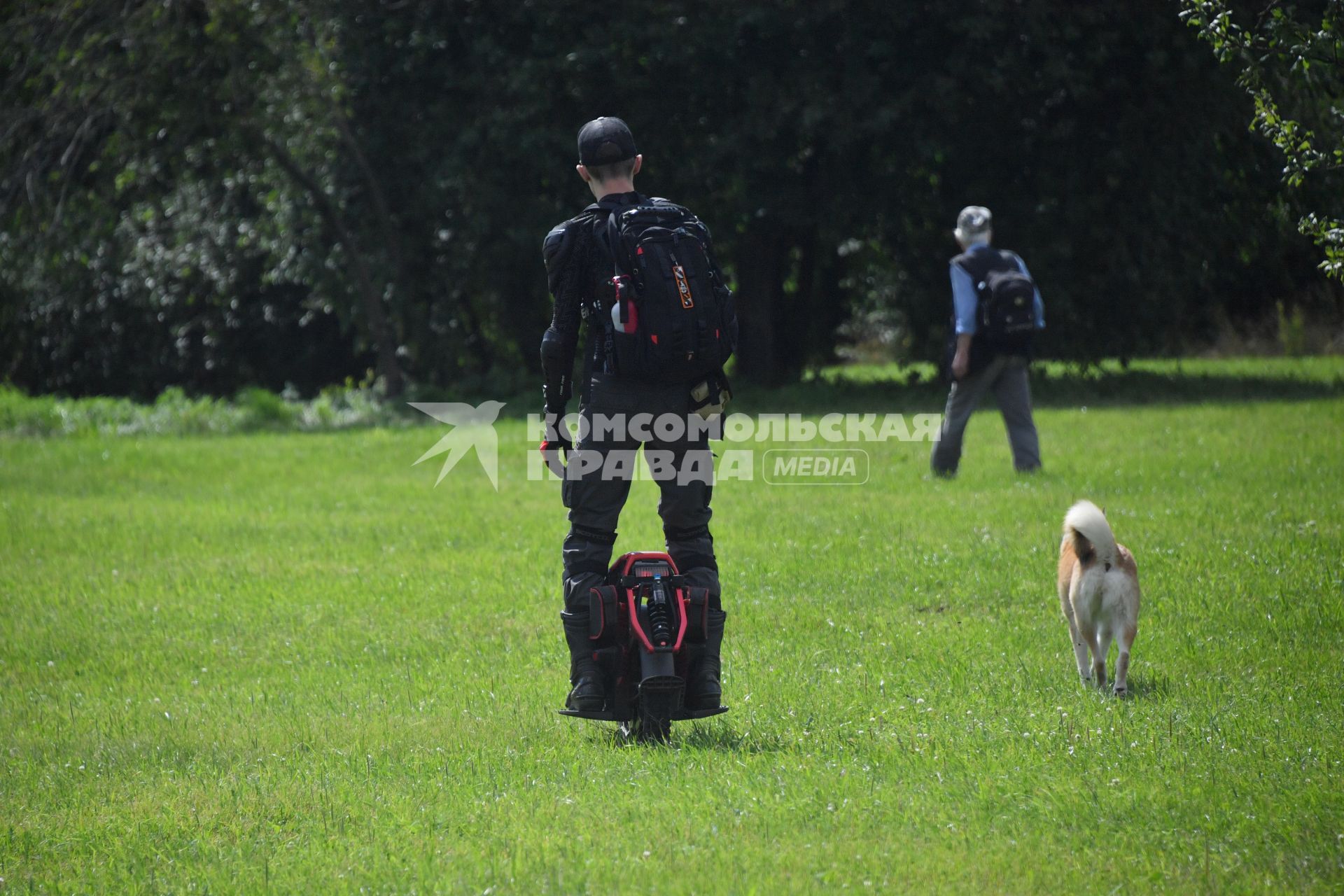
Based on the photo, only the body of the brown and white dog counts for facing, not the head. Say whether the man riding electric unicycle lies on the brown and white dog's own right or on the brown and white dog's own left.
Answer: on the brown and white dog's own left

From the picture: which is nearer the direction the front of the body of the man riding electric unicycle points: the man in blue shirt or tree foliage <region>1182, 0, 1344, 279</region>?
the man in blue shirt

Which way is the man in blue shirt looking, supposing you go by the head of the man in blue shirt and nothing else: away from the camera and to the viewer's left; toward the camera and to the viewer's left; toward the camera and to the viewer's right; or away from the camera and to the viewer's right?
away from the camera and to the viewer's left

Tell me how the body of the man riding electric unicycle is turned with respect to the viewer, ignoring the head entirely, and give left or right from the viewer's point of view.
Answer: facing away from the viewer

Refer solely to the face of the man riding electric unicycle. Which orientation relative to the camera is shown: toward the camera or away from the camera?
away from the camera

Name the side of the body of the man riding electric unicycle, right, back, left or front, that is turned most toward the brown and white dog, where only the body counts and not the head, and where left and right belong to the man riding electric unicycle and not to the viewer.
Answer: right

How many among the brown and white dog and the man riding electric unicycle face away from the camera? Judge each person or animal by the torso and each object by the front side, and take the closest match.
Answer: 2

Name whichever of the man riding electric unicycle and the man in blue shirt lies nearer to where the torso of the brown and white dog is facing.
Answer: the man in blue shirt

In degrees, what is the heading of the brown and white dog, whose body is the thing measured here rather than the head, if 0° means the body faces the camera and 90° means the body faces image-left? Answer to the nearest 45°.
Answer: approximately 180°

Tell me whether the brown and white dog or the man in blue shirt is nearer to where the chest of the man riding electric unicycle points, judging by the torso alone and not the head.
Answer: the man in blue shirt

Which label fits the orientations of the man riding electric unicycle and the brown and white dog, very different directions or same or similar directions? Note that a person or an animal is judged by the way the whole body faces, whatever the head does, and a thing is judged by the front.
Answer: same or similar directions
